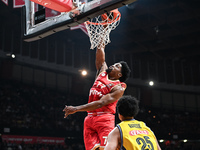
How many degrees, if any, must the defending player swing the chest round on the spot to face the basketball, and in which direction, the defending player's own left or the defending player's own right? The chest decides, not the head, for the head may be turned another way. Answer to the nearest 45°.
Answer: approximately 45° to the defending player's own right

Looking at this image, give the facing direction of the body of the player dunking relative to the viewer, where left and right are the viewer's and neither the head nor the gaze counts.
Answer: facing the viewer and to the left of the viewer

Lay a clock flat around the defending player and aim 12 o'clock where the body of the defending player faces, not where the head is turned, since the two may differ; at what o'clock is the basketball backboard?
The basketball backboard is roughly at 12 o'clock from the defending player.

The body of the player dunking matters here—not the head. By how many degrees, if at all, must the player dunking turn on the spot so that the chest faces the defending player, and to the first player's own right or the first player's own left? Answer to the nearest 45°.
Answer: approximately 45° to the first player's own left

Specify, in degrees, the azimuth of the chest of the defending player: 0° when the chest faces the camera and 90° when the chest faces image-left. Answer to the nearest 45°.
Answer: approximately 135°

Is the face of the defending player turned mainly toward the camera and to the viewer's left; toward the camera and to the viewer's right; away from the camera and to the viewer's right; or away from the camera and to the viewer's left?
away from the camera and to the viewer's left
